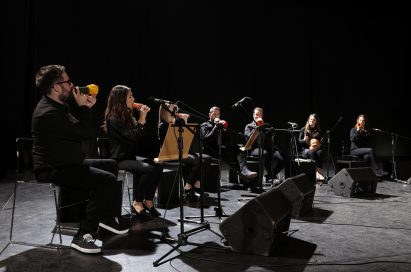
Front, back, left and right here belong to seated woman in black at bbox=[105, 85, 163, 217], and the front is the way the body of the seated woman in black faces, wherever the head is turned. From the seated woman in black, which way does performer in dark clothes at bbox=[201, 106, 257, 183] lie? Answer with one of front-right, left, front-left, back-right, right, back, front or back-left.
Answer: front-left

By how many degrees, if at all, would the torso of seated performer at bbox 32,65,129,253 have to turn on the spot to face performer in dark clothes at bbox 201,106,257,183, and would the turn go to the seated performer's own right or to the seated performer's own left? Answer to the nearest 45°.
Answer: approximately 45° to the seated performer's own left

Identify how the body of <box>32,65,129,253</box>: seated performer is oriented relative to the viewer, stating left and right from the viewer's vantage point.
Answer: facing to the right of the viewer

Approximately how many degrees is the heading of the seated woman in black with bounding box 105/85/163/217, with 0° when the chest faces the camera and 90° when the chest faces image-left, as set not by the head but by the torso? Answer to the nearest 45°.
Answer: approximately 270°

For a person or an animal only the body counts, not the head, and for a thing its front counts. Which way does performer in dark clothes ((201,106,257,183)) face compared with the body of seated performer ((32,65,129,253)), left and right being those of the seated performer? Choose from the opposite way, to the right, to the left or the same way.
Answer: to the right

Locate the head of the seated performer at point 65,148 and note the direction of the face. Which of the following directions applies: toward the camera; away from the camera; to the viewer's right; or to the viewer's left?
to the viewer's right

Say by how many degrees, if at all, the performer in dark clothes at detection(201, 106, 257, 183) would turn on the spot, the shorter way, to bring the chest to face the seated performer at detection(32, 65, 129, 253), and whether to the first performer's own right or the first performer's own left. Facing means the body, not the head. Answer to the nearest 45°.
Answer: approximately 45° to the first performer's own right

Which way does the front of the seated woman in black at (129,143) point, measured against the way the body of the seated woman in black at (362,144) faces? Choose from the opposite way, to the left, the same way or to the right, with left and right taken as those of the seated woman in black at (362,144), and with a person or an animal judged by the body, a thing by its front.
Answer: to the left

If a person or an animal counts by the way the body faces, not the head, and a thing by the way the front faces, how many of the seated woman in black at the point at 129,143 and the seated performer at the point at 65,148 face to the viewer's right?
2

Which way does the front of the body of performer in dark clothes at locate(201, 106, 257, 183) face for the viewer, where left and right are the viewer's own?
facing the viewer and to the right of the viewer

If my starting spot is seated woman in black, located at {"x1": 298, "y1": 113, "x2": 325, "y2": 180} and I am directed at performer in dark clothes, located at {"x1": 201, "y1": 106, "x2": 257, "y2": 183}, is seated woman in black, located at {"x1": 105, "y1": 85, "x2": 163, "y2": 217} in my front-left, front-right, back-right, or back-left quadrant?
front-left

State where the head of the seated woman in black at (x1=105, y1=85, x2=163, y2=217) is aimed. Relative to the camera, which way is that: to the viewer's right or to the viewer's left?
to the viewer's right

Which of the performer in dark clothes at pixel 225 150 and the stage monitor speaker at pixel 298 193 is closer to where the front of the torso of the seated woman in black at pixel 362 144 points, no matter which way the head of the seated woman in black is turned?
the stage monitor speaker

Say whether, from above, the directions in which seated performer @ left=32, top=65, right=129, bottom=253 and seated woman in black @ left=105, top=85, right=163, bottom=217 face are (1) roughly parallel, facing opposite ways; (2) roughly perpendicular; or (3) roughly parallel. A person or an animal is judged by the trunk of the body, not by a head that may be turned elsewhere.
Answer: roughly parallel

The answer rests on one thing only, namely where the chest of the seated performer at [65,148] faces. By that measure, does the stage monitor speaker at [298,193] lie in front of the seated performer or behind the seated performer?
in front

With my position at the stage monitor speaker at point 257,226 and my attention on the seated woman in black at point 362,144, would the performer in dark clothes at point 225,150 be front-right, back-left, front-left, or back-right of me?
front-left

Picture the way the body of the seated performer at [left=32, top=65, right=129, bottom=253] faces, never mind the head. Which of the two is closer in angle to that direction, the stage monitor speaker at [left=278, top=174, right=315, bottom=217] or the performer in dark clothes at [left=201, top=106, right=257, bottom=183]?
the stage monitor speaker
